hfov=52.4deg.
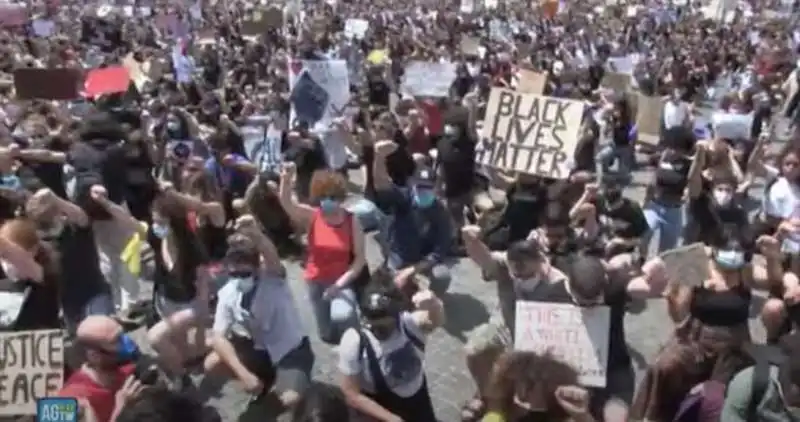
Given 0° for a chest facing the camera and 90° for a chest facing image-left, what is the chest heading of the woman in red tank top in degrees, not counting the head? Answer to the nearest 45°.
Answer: approximately 0°

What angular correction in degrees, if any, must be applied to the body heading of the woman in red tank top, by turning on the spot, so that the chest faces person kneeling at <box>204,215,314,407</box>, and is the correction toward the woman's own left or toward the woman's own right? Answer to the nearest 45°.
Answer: approximately 45° to the woman's own right

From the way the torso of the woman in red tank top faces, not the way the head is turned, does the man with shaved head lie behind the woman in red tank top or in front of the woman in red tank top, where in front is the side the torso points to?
in front
